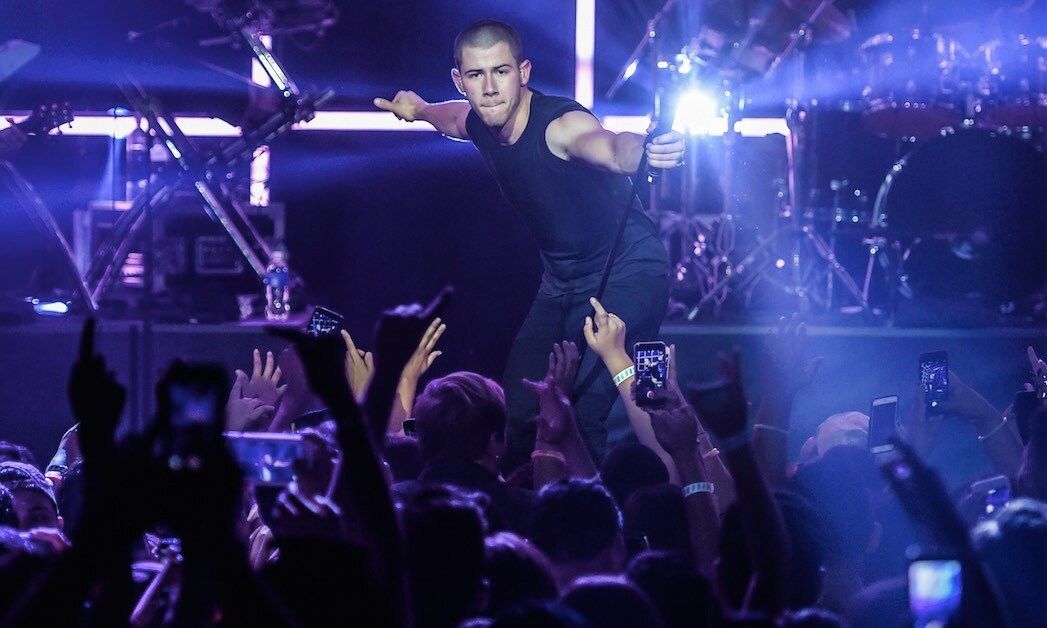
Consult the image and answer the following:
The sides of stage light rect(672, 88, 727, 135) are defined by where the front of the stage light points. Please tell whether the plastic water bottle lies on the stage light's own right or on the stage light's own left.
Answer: on the stage light's own right

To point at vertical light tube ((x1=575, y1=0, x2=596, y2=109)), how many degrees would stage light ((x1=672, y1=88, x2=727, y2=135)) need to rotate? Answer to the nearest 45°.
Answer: approximately 90° to its right

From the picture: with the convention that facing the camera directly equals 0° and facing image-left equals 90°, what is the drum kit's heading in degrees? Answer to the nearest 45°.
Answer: approximately 0°

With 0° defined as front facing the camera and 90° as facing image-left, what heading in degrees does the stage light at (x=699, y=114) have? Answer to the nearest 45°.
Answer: approximately 0°

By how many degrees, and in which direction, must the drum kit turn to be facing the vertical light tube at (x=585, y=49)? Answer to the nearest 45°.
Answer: approximately 90° to its right

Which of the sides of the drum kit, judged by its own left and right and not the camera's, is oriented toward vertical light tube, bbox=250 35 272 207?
right

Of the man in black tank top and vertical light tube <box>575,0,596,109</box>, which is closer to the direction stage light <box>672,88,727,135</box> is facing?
the man in black tank top

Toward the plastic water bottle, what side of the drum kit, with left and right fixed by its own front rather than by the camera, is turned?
right
